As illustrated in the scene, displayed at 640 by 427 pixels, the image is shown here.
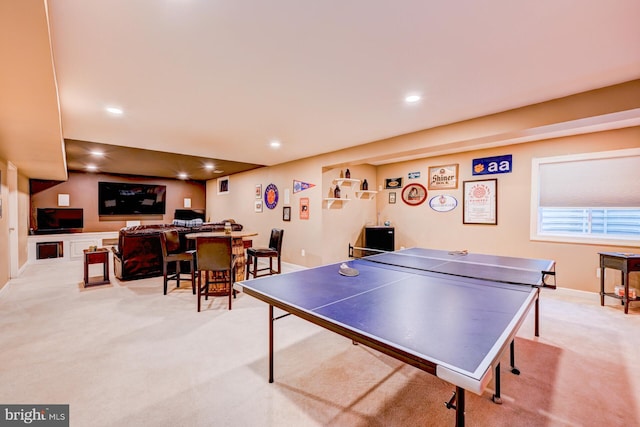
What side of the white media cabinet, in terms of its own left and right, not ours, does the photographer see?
front

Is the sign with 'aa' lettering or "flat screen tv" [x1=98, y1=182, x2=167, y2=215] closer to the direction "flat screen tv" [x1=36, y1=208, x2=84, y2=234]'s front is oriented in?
the sign with 'aa' lettering

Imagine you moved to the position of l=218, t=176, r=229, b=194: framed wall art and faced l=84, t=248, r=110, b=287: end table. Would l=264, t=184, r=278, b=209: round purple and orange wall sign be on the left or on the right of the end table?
left

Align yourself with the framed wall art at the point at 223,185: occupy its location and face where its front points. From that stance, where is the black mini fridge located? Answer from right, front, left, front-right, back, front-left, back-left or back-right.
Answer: left

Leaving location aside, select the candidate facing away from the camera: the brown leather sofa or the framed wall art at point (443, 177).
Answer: the brown leather sofa

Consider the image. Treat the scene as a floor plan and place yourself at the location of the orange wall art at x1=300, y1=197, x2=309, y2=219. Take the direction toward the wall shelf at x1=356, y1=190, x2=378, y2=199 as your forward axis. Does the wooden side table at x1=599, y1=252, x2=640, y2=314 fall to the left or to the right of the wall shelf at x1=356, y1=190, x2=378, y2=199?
right

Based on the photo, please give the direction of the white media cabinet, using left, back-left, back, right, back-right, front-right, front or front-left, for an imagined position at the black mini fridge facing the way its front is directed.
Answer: front-right

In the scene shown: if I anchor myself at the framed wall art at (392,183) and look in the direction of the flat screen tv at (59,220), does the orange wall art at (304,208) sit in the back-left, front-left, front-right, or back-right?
front-left

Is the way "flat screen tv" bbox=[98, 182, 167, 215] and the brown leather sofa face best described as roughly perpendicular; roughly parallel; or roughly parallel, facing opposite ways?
roughly parallel, facing opposite ways

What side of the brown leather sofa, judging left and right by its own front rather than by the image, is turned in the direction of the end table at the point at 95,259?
left

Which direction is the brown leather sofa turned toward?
away from the camera

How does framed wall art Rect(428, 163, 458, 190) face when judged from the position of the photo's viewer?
facing the viewer and to the left of the viewer

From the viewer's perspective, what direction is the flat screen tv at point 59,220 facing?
toward the camera

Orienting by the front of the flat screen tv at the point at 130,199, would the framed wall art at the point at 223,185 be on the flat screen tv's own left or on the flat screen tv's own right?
on the flat screen tv's own left

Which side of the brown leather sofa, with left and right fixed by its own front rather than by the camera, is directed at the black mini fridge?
right

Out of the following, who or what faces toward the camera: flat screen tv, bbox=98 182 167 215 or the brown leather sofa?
the flat screen tv

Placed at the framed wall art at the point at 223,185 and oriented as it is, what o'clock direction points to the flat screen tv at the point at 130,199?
The flat screen tv is roughly at 2 o'clock from the framed wall art.

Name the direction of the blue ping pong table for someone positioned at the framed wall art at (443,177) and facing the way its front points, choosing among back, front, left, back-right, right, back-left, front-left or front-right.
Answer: front-left

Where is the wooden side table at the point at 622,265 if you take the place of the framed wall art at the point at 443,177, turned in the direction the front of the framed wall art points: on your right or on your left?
on your left

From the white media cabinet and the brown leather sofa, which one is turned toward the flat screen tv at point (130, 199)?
the brown leather sofa
